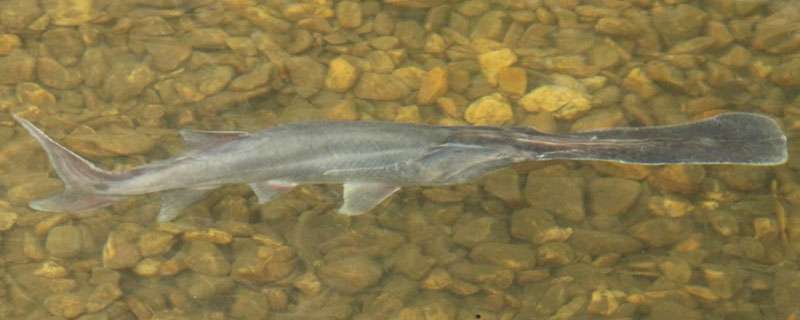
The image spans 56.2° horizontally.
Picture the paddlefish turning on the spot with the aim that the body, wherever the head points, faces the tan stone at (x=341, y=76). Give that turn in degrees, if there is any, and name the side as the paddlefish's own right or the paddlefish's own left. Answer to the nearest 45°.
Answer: approximately 90° to the paddlefish's own left

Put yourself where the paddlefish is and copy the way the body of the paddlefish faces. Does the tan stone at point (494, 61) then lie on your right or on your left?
on your left

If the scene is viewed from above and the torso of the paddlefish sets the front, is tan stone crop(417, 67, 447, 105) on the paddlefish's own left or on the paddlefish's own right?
on the paddlefish's own left

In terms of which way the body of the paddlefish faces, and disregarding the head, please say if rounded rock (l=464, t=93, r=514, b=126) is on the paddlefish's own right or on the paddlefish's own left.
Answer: on the paddlefish's own left

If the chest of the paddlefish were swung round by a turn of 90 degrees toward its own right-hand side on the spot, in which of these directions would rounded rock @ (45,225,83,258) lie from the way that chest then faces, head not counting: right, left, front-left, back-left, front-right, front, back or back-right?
right

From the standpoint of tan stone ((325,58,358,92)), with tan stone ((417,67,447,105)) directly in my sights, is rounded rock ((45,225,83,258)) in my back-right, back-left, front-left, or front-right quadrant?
back-right

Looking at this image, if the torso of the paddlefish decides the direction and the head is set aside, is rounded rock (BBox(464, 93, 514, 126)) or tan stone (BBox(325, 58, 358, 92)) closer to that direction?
the rounded rock

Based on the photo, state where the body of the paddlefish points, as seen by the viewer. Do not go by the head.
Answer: to the viewer's right

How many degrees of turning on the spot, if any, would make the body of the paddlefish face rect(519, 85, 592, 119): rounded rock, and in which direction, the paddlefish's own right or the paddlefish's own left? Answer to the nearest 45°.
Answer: approximately 45° to the paddlefish's own left
